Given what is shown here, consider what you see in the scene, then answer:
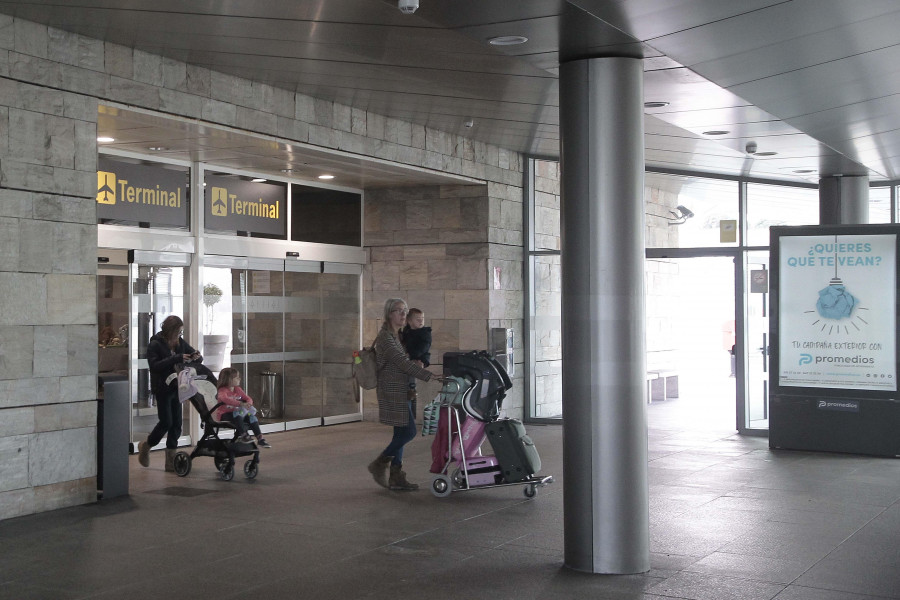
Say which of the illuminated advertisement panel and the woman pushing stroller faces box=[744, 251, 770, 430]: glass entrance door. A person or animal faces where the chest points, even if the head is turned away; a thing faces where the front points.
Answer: the woman pushing stroller

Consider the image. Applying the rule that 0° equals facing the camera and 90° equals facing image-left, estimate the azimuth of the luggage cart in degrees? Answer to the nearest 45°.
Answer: approximately 270°

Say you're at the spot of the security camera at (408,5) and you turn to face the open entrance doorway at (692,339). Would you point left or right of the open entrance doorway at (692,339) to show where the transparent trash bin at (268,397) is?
left

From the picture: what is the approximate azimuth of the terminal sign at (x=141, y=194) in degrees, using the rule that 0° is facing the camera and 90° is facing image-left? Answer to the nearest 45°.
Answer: approximately 315°

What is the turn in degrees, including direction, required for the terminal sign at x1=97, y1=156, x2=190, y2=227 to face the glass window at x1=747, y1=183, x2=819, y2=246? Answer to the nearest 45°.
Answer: approximately 45° to its left

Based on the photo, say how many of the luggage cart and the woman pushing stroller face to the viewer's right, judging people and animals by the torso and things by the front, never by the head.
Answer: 2

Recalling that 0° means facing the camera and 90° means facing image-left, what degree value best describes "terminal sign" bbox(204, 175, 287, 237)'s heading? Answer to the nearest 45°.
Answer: approximately 315°

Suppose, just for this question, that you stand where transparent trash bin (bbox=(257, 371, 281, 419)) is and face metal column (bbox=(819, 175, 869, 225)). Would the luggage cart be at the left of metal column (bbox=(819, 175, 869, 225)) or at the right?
right

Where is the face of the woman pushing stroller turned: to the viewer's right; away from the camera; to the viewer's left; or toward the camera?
to the viewer's right

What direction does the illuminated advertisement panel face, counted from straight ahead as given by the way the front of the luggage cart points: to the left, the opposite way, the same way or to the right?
to the right
